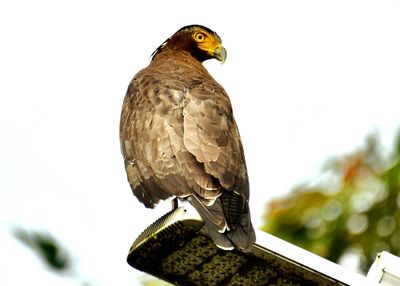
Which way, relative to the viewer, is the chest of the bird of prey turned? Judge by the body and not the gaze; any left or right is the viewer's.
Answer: facing away from the viewer and to the left of the viewer
